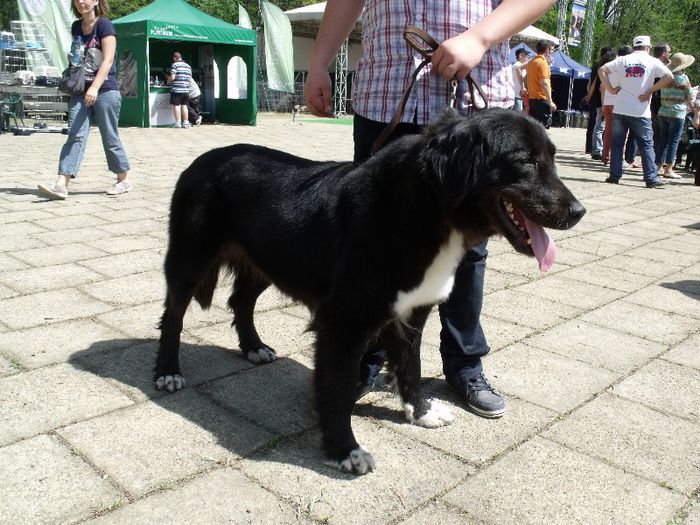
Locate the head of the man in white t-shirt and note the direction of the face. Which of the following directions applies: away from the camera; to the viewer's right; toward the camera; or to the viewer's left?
away from the camera

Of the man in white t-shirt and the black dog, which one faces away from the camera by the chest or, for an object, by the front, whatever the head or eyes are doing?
the man in white t-shirt

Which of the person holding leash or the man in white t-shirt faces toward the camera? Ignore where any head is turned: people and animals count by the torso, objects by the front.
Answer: the person holding leash

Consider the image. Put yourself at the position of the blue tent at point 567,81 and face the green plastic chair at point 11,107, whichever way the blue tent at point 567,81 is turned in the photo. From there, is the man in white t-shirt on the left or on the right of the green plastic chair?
left

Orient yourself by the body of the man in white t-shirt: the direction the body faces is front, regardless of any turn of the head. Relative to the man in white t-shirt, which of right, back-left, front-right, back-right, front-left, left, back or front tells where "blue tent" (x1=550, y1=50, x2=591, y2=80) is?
front

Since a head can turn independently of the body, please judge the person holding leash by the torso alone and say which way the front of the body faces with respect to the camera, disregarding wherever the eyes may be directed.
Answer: toward the camera

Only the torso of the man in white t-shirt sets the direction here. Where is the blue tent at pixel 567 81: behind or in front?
in front

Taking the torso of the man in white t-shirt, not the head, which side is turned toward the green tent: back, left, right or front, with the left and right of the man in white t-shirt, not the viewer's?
left

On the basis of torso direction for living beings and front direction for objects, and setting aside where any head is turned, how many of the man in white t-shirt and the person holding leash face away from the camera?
1

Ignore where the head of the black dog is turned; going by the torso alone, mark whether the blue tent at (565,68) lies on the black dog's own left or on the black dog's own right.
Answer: on the black dog's own left

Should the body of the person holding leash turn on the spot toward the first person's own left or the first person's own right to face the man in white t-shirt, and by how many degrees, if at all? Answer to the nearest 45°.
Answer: approximately 180°

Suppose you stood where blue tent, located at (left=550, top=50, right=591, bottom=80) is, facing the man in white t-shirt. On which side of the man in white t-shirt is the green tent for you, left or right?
right

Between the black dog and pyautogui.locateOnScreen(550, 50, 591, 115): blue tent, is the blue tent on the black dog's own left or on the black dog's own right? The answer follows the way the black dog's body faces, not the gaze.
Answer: on the black dog's own left

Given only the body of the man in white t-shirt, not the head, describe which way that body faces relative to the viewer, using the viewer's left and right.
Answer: facing away from the viewer

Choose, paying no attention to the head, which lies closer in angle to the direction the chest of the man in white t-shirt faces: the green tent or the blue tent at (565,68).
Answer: the blue tent

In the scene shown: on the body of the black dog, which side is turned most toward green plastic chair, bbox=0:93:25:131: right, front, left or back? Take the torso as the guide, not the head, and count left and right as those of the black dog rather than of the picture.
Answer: back

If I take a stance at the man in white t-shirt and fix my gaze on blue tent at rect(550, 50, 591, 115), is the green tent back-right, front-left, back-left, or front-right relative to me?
front-left

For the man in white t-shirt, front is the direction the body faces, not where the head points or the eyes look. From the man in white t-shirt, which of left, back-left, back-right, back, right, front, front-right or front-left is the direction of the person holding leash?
back

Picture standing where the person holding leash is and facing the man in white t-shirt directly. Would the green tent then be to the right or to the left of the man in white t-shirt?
left
